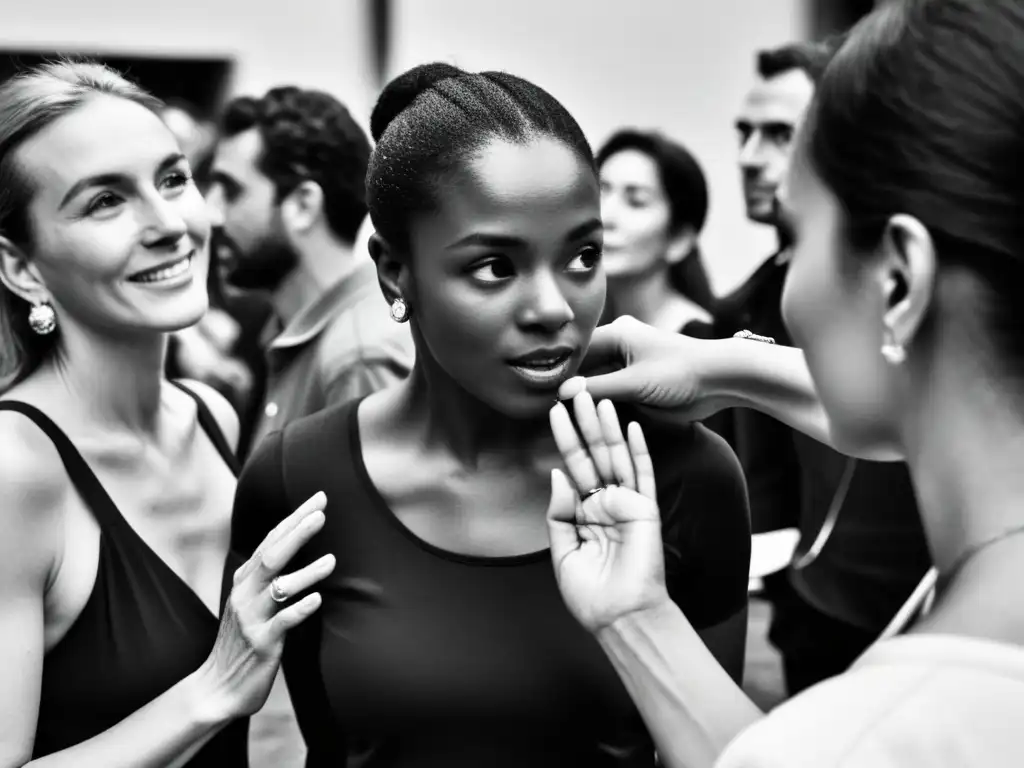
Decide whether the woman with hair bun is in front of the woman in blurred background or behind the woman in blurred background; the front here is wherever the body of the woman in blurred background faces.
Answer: in front

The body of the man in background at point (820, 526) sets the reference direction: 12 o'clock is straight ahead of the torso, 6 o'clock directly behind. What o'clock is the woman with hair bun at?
The woman with hair bun is roughly at 11 o'clock from the man in background.

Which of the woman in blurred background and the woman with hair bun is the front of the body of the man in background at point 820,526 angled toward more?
the woman with hair bun

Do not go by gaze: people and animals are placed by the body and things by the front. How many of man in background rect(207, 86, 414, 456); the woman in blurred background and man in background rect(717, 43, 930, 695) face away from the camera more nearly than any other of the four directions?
0

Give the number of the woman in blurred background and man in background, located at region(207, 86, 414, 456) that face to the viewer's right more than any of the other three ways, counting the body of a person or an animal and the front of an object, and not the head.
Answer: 0

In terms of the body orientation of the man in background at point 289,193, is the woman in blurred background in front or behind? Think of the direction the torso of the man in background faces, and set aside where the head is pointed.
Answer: behind

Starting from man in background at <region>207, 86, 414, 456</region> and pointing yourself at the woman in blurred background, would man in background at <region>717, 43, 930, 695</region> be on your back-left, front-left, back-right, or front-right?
front-right

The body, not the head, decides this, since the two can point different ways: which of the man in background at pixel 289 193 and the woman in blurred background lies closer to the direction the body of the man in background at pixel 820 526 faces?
the man in background

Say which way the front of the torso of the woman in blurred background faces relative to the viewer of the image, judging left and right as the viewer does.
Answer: facing the viewer and to the left of the viewer

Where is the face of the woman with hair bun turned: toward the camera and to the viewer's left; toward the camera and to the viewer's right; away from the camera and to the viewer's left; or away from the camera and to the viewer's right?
toward the camera and to the viewer's right

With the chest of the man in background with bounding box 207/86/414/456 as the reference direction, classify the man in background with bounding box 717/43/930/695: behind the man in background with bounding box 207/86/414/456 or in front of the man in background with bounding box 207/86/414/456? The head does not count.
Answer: behind

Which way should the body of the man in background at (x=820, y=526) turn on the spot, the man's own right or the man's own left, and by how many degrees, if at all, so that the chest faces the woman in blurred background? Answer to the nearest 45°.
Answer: approximately 90° to the man's own right

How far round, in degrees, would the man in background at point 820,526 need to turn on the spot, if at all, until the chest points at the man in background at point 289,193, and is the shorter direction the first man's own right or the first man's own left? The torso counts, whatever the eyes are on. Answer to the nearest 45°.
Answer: approximately 45° to the first man's own right

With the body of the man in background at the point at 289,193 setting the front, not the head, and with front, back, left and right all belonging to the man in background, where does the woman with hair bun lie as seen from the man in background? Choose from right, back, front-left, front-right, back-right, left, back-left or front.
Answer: left

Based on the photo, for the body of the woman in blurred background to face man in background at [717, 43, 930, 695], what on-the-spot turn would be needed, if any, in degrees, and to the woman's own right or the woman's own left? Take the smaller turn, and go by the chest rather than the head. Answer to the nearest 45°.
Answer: approximately 45° to the woman's own left

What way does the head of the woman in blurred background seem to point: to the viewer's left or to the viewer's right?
to the viewer's left

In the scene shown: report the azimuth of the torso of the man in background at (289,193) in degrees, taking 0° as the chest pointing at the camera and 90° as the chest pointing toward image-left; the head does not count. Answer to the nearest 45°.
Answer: approximately 90°
